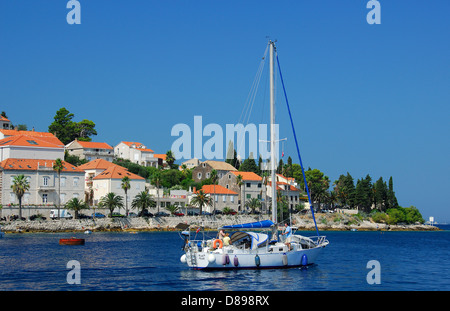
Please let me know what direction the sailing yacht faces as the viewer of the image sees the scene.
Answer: facing away from the viewer and to the right of the viewer
